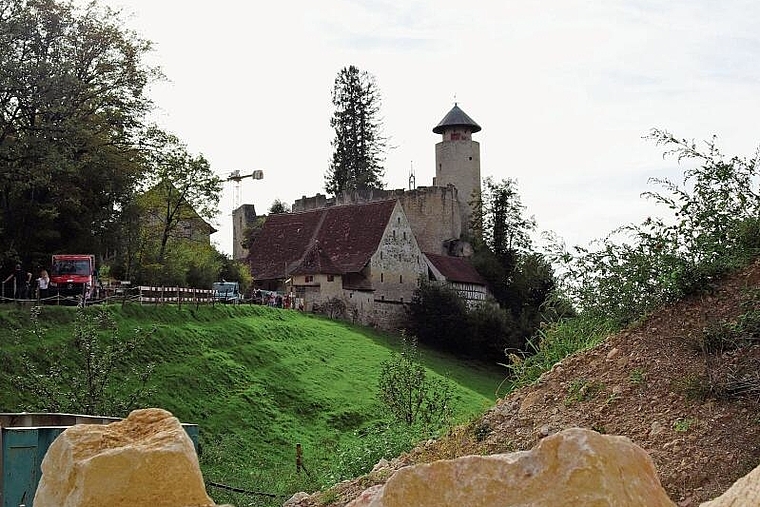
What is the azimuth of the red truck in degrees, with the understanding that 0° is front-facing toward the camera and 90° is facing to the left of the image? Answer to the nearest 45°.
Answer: approximately 0°

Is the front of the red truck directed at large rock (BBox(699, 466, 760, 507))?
yes

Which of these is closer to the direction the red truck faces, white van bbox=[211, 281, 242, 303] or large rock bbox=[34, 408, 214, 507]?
the large rock

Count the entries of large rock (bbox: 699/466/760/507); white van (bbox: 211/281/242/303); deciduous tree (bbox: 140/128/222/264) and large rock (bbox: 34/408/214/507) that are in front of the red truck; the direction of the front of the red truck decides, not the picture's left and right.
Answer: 2

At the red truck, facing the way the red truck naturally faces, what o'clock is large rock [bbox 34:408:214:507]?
The large rock is roughly at 12 o'clock from the red truck.

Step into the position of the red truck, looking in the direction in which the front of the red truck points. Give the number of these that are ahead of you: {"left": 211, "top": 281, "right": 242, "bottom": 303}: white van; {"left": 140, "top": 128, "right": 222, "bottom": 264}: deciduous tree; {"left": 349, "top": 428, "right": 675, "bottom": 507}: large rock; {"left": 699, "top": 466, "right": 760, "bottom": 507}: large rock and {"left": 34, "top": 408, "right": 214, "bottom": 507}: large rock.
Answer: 3

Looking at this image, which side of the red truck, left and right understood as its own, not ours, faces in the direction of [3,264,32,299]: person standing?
right

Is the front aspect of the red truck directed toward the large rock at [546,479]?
yes

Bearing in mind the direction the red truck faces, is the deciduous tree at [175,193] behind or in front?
behind

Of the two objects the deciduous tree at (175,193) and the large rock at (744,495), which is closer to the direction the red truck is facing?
the large rock
